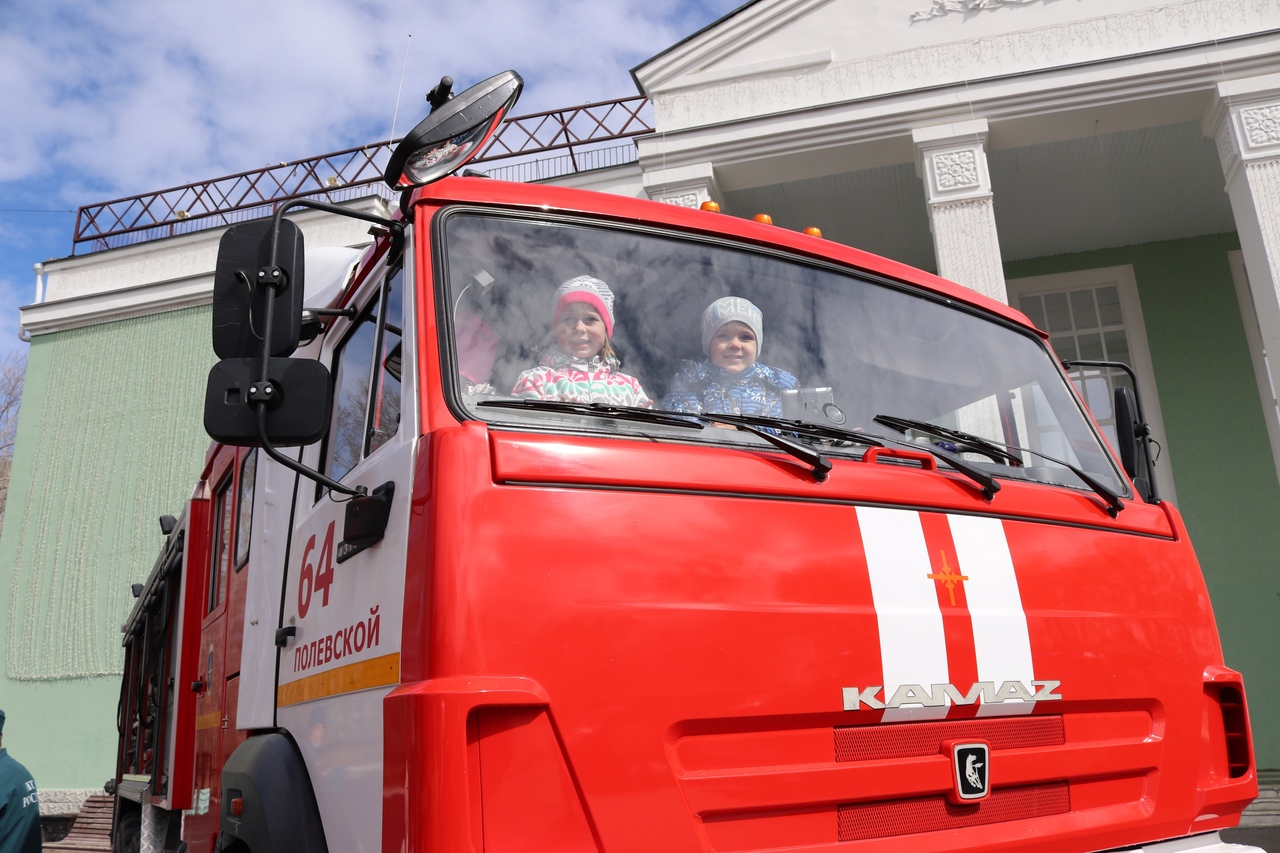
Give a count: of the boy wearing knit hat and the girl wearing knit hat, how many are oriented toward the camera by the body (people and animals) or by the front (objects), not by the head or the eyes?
2

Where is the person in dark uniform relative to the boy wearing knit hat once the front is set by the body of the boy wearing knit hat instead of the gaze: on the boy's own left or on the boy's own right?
on the boy's own right

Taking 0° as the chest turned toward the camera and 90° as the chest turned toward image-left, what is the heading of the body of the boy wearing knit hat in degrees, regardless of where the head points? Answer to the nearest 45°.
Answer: approximately 0°

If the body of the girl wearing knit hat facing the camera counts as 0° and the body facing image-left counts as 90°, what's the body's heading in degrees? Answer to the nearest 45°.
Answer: approximately 0°
